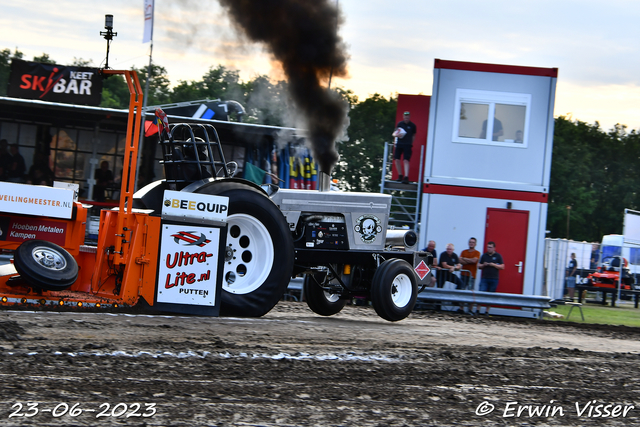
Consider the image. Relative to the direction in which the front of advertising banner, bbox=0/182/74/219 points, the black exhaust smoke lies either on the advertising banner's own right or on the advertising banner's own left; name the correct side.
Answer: on the advertising banner's own left

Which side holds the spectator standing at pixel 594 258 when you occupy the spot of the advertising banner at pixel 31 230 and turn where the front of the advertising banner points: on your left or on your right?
on your left

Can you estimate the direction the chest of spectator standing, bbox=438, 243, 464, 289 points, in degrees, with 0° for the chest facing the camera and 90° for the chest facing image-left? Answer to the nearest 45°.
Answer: approximately 0°

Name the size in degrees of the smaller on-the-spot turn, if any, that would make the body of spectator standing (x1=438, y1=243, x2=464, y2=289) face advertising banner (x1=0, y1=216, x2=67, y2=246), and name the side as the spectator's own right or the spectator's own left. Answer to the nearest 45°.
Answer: approximately 45° to the spectator's own right

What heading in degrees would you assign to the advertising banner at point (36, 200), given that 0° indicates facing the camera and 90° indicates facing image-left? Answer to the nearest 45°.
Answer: approximately 0°
